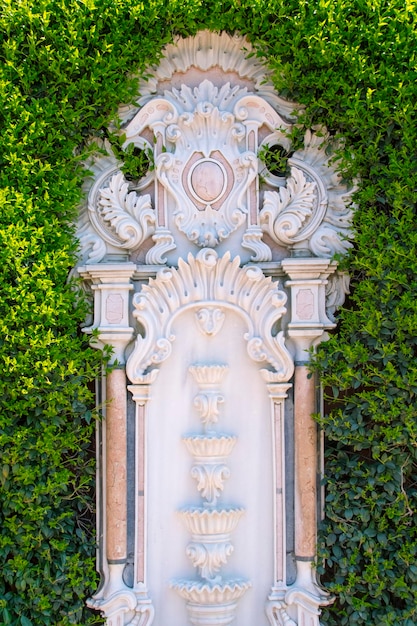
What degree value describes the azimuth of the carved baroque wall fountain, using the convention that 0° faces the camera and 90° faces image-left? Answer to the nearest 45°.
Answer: approximately 0°
